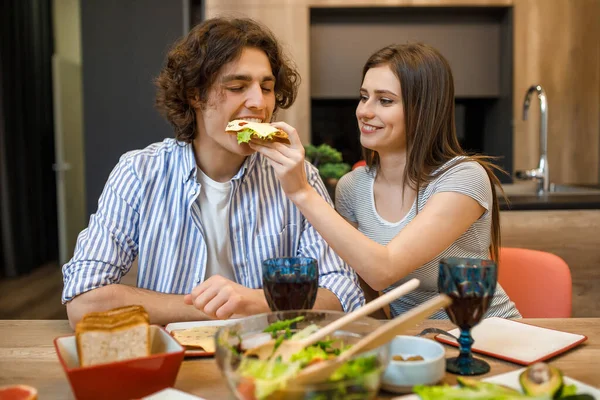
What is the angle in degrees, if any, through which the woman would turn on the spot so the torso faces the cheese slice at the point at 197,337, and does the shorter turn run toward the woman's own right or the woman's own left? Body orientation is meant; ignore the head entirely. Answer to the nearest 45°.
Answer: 0° — they already face it

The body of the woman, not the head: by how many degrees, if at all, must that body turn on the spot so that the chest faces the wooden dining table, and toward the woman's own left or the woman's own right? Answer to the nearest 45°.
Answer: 0° — they already face it

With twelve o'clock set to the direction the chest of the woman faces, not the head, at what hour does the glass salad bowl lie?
The glass salad bowl is roughly at 11 o'clock from the woman.

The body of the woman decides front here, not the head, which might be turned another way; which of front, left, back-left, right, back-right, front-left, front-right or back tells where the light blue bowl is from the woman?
front-left

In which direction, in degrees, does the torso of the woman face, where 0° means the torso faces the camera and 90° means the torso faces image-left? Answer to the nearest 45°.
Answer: approximately 45°

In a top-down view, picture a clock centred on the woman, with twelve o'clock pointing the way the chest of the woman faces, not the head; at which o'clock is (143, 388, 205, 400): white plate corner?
The white plate corner is roughly at 11 o'clock from the woman.

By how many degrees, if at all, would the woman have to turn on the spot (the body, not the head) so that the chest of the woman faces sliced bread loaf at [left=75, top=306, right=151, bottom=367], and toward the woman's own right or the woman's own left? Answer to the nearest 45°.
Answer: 0° — they already face it

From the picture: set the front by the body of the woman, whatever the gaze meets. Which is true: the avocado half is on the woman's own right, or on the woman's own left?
on the woman's own left

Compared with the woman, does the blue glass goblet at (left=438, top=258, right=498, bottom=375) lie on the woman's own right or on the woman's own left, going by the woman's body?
on the woman's own left
